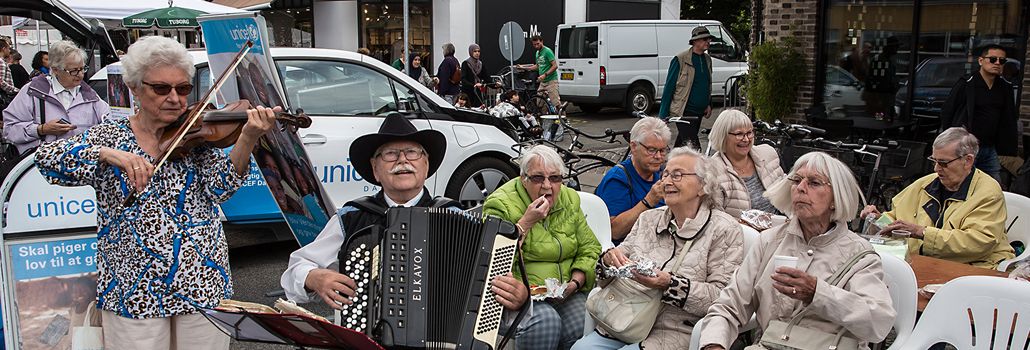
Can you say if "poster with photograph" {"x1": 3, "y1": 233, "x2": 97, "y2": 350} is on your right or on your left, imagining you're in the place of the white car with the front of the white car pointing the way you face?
on your right

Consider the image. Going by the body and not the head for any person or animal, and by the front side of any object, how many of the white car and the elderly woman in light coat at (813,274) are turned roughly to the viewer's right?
1

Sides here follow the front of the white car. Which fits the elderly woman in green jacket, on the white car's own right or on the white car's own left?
on the white car's own right

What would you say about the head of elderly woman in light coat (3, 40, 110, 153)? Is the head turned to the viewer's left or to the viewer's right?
to the viewer's right

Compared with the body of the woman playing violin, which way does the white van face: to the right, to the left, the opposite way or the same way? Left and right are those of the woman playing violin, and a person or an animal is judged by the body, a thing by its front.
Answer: to the left

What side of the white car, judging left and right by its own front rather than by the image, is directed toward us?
right

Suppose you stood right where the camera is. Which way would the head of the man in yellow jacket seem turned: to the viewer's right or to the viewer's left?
to the viewer's left

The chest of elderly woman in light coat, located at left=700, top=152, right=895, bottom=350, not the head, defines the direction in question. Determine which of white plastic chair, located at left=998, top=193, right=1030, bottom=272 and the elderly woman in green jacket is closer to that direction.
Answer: the elderly woman in green jacket

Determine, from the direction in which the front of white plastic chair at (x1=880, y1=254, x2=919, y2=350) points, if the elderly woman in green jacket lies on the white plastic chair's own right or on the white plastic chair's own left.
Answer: on the white plastic chair's own right
